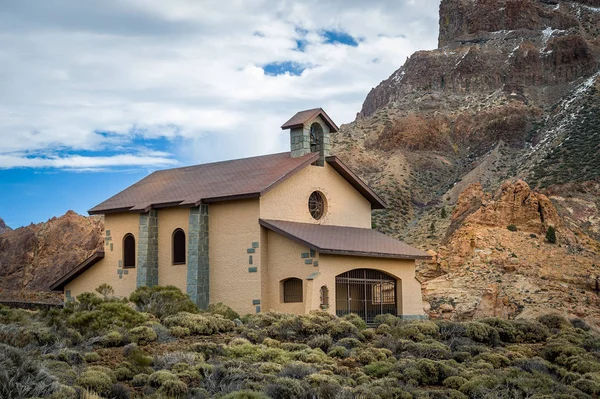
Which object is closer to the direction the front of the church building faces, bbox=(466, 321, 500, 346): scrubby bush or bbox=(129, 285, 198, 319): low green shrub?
the scrubby bush

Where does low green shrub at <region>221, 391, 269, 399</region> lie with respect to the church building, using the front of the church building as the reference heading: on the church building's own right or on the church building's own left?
on the church building's own right

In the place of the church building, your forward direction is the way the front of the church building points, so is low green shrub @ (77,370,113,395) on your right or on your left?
on your right

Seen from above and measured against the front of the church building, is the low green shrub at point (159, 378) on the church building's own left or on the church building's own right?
on the church building's own right

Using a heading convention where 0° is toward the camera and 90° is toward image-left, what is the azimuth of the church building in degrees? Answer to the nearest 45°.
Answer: approximately 315°

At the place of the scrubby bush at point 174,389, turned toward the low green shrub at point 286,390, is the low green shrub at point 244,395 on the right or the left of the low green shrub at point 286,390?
right
